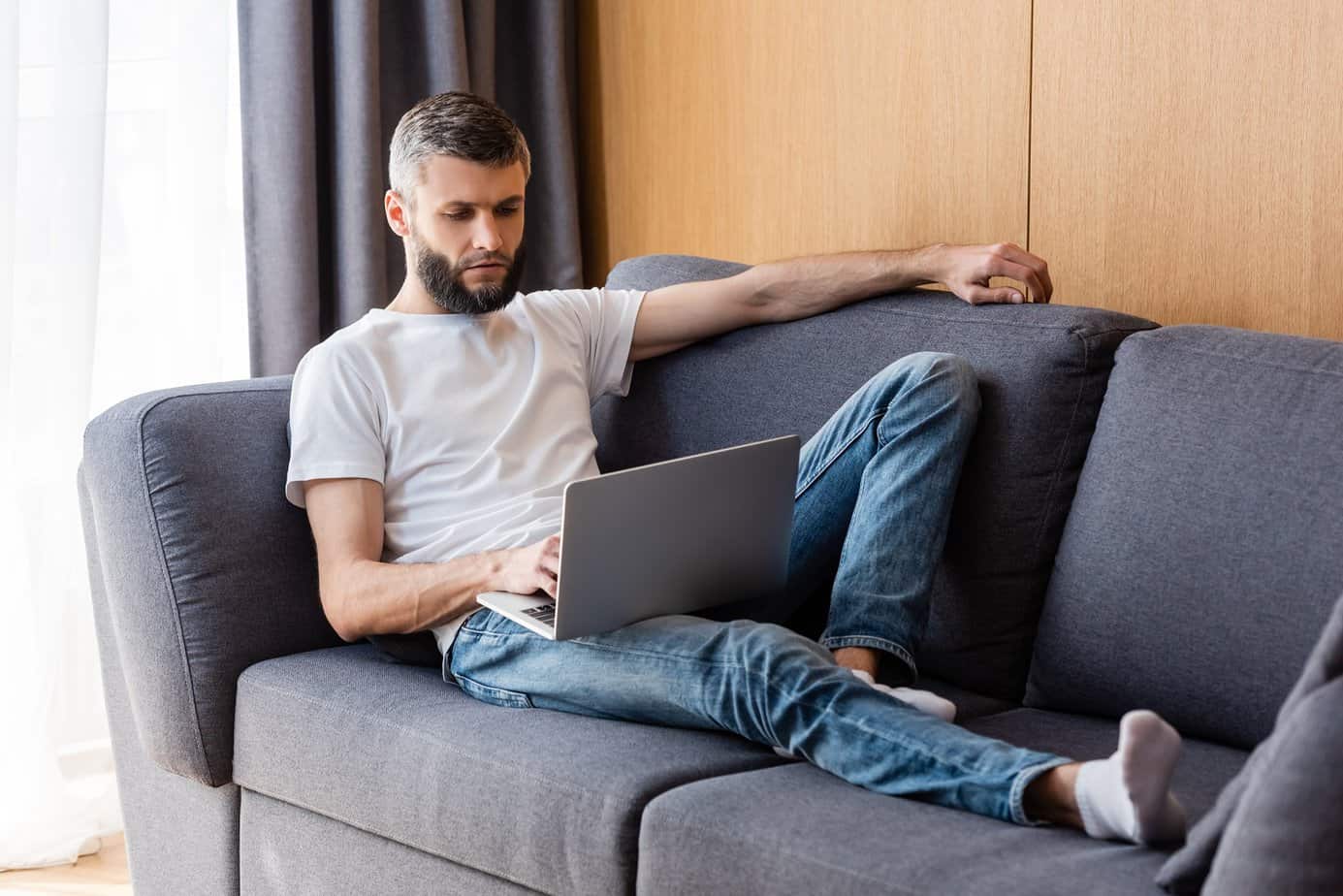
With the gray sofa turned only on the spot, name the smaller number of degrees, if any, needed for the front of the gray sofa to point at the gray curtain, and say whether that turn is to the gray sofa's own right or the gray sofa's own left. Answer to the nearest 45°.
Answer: approximately 90° to the gray sofa's own right

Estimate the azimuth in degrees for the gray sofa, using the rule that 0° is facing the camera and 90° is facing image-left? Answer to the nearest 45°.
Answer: approximately 45°

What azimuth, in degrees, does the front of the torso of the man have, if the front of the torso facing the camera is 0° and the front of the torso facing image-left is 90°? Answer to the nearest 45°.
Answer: approximately 315°

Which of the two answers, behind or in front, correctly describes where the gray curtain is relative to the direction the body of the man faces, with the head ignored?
behind

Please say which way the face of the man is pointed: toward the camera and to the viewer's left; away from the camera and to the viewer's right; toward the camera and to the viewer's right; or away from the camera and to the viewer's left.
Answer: toward the camera and to the viewer's right

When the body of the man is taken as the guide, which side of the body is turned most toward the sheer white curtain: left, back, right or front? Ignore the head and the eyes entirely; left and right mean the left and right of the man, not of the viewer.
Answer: back
